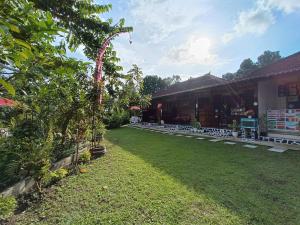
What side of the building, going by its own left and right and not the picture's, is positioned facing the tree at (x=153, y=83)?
right

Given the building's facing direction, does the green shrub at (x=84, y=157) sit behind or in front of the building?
in front

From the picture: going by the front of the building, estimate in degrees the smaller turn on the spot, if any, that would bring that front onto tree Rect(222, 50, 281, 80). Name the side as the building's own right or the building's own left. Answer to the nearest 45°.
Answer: approximately 135° to the building's own right

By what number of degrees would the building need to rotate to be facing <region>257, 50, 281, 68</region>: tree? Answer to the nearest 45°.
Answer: approximately 135° to its right

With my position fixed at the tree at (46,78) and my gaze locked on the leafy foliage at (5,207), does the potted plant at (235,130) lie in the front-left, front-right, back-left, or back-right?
back-left

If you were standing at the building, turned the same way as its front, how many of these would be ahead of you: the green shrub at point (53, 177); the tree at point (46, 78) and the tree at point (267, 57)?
2

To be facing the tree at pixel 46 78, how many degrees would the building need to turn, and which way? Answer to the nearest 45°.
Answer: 0° — it already faces it

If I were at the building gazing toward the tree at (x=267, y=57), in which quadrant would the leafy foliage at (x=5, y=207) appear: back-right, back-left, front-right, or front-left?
back-left

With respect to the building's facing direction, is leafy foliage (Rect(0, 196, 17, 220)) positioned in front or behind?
in front

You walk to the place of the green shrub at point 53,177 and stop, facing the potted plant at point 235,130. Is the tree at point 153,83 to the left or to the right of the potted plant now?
left

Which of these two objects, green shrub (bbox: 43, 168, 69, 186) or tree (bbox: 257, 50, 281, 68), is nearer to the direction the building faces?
the green shrub

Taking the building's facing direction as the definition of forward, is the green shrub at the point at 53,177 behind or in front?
in front

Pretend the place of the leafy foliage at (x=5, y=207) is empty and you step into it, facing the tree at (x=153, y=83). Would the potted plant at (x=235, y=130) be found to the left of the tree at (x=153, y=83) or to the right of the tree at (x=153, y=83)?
right

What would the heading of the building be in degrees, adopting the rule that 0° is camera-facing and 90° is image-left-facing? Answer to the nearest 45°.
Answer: approximately 45°
